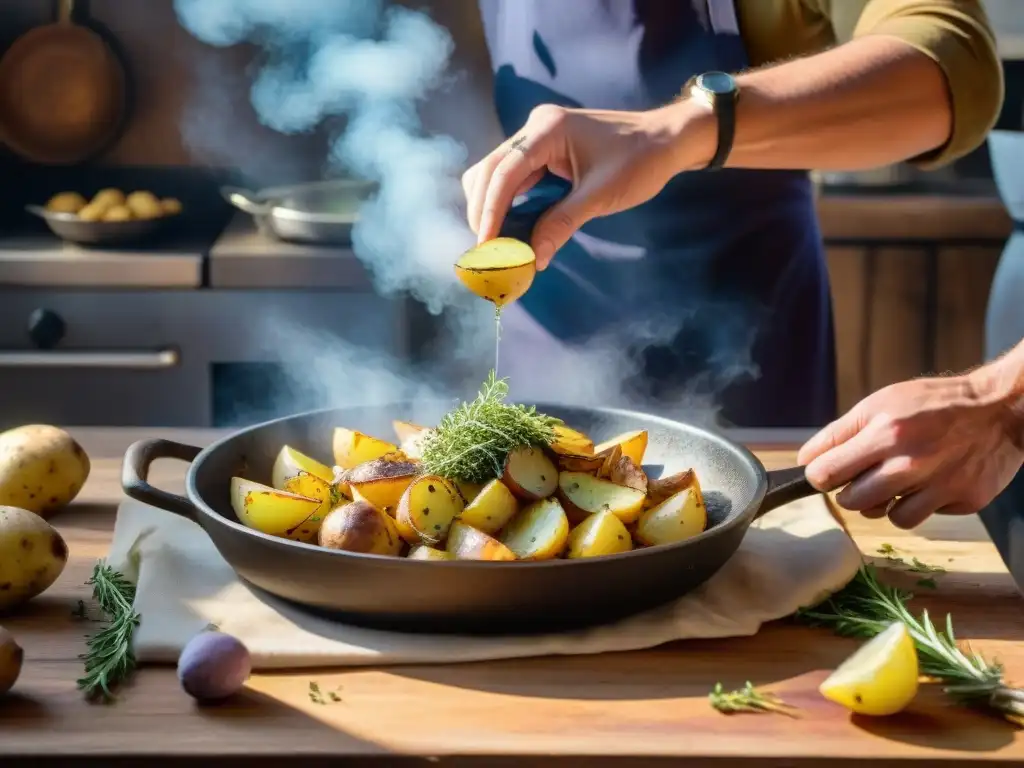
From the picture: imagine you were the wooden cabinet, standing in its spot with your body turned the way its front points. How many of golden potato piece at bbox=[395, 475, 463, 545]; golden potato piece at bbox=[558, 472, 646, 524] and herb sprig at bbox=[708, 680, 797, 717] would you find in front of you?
3

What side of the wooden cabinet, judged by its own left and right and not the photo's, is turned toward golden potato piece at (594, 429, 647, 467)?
front

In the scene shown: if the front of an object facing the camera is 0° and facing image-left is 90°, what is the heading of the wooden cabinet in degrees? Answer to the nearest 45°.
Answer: approximately 0°

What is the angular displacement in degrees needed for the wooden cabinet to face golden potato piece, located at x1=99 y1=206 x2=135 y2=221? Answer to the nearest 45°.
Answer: approximately 45° to its right

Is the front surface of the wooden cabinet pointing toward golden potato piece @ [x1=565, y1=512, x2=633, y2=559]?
yes

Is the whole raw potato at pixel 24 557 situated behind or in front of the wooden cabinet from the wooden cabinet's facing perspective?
in front

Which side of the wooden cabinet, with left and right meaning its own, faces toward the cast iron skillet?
front

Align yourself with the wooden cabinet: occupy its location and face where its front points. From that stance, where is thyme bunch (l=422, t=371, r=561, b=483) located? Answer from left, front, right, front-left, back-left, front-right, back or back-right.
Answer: front

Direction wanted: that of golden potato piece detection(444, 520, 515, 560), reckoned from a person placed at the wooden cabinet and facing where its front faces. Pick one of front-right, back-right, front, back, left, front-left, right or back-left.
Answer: front

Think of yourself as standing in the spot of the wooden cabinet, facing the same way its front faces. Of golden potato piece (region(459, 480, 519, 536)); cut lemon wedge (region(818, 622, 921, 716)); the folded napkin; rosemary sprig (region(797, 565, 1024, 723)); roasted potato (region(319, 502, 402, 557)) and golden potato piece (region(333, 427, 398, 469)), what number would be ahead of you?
6

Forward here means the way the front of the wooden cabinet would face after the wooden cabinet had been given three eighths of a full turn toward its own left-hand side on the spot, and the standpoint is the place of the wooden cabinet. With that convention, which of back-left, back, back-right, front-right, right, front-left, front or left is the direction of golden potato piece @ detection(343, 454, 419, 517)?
back-right

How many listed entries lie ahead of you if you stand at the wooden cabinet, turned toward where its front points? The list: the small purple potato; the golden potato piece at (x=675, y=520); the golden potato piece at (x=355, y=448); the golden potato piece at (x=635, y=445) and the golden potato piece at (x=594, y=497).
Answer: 5

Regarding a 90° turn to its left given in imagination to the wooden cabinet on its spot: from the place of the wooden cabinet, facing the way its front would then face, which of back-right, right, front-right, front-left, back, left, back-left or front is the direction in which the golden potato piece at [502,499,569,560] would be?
right

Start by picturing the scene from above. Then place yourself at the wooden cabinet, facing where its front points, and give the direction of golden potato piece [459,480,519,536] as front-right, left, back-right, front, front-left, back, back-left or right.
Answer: front

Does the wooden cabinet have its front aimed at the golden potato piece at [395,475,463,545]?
yes

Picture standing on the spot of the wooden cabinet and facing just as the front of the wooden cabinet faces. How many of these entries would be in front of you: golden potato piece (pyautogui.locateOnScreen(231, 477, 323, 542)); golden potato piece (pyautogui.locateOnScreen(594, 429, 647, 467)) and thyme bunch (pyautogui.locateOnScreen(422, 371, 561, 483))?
3

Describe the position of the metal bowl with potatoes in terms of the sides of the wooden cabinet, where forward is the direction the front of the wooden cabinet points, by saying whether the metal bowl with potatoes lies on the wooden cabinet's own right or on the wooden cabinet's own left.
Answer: on the wooden cabinet's own right

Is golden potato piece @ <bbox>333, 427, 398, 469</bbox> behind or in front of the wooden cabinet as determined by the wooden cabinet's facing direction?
in front
